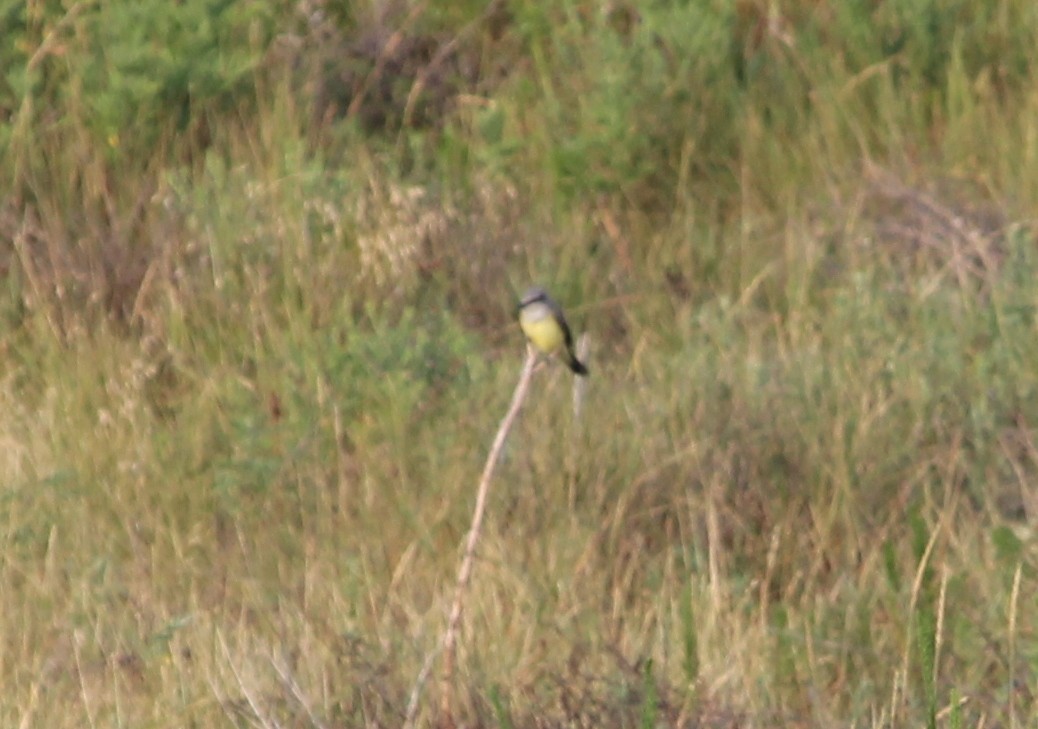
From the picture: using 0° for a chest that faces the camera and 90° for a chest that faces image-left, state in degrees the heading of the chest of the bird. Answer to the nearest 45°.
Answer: approximately 45°
